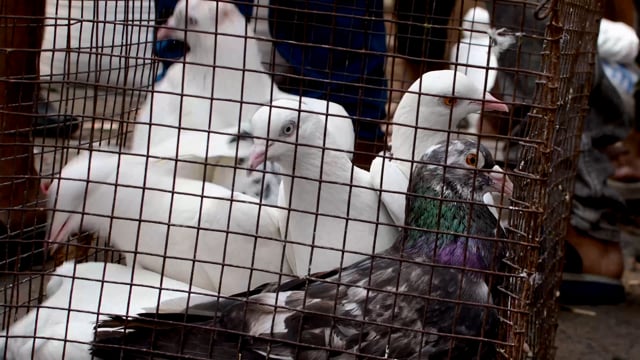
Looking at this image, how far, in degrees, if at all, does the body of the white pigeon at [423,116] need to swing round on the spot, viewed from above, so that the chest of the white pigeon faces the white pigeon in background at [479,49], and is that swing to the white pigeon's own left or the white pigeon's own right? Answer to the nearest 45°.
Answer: approximately 90° to the white pigeon's own left

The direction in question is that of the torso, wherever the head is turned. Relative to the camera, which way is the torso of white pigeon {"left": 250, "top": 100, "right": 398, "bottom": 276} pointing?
to the viewer's left

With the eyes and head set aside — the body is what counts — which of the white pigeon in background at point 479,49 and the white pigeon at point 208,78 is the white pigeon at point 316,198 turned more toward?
the white pigeon

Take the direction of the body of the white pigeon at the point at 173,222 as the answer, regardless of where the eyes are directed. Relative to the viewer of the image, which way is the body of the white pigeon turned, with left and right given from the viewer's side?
facing to the left of the viewer

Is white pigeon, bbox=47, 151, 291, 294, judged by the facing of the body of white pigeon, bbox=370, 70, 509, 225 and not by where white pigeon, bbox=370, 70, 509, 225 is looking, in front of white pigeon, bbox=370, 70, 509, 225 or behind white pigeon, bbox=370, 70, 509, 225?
behind

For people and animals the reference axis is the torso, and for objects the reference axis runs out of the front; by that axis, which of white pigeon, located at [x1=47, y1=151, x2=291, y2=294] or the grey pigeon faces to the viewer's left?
the white pigeon

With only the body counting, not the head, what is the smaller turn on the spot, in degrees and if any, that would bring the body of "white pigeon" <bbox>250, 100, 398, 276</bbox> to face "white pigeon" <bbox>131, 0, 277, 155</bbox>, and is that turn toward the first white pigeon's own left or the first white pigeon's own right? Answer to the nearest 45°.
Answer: approximately 45° to the first white pigeon's own right

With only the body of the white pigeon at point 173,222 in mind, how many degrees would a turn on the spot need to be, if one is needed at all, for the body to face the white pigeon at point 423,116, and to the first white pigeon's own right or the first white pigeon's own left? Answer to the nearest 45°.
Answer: approximately 180°

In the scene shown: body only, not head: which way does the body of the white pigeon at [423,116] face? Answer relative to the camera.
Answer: to the viewer's right

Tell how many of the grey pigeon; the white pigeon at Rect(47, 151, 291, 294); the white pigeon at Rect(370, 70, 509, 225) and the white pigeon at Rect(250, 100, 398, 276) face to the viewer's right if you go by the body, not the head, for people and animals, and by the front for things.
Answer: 2

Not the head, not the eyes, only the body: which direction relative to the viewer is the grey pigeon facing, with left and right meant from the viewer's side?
facing to the right of the viewer

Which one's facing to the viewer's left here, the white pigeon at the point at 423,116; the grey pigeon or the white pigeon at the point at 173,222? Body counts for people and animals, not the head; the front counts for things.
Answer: the white pigeon at the point at 173,222

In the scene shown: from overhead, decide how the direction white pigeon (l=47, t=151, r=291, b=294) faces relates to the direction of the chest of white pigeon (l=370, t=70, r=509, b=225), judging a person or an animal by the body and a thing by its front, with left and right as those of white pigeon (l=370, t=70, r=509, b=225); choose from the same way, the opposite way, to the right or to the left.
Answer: the opposite way

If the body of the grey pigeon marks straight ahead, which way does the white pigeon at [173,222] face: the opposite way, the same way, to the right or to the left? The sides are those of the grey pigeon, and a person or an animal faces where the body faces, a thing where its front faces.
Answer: the opposite way
